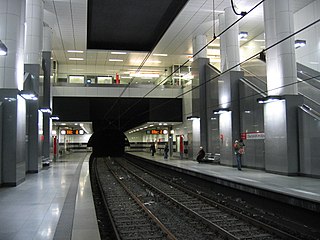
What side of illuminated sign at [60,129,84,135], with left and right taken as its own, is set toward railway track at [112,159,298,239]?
front

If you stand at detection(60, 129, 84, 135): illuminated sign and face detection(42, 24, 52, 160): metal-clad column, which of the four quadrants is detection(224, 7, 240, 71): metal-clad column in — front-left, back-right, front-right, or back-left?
front-left

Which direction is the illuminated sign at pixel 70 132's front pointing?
toward the camera

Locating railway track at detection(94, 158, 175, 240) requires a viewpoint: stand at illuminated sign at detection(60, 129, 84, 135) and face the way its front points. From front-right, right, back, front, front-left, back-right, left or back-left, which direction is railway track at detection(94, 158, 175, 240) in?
front

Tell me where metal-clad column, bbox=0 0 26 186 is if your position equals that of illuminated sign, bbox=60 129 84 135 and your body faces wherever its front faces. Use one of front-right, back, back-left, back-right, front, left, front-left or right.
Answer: front

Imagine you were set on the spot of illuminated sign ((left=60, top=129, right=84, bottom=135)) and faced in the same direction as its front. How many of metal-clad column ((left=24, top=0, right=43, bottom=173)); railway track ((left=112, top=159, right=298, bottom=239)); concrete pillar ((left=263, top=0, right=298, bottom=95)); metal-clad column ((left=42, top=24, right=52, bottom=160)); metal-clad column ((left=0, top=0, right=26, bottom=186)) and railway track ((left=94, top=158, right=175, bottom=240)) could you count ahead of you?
6

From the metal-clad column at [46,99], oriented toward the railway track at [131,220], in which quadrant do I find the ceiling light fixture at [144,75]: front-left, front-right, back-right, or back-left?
back-left

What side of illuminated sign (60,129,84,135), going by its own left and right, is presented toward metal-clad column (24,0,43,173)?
front

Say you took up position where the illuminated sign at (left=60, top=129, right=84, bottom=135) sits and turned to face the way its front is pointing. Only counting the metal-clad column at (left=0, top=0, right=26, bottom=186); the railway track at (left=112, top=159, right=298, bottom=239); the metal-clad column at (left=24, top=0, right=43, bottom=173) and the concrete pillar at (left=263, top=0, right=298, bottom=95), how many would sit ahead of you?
4

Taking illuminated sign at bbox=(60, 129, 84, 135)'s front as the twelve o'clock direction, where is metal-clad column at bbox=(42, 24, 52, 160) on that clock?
The metal-clad column is roughly at 12 o'clock from the illuminated sign.

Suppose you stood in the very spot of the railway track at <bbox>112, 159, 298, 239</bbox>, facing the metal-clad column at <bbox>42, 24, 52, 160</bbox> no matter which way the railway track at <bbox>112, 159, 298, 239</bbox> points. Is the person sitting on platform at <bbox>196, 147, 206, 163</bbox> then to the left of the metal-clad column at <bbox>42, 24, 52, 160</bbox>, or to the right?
right

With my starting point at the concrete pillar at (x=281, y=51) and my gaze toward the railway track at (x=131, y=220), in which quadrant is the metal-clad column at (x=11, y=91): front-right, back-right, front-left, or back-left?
front-right
